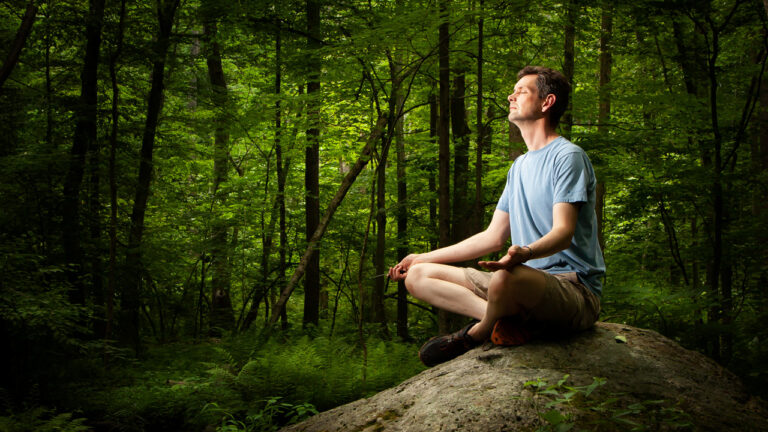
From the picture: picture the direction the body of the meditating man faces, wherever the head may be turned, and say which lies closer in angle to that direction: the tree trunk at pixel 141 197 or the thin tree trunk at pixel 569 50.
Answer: the tree trunk

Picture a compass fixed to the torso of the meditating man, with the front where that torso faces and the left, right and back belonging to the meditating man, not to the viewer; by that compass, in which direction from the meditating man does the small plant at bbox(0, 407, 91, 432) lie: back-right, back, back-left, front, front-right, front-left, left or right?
front-right

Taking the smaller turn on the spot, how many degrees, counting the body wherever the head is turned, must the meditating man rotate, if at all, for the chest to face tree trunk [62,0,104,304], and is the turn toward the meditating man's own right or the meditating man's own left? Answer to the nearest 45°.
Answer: approximately 90° to the meditating man's own right

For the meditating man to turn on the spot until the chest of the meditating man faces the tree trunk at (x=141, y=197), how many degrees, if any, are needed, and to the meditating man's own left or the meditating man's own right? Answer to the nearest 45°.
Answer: approximately 90° to the meditating man's own right

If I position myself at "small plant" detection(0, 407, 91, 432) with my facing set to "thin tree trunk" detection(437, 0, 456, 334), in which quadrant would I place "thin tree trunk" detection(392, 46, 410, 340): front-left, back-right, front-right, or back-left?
front-left

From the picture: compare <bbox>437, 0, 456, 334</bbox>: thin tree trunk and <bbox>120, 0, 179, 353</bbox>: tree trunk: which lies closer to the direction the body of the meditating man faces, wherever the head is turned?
the tree trunk

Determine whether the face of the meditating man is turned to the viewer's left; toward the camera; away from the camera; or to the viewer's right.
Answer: to the viewer's left

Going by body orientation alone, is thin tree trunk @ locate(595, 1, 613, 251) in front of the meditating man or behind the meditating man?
behind

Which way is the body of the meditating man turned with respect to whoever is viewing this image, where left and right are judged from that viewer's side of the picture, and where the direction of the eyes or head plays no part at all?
facing the viewer and to the left of the viewer

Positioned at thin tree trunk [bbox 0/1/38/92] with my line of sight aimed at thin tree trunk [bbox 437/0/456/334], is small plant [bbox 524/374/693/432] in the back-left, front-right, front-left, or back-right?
front-right

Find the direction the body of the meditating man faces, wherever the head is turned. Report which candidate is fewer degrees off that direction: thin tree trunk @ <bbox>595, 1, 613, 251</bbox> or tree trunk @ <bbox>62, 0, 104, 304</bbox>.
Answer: the tree trunk

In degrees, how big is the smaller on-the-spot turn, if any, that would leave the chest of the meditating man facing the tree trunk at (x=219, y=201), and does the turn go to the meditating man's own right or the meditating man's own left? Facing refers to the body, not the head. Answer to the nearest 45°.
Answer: approximately 90° to the meditating man's own right

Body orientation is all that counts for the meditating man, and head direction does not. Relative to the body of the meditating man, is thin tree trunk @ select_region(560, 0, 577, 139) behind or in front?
behind
